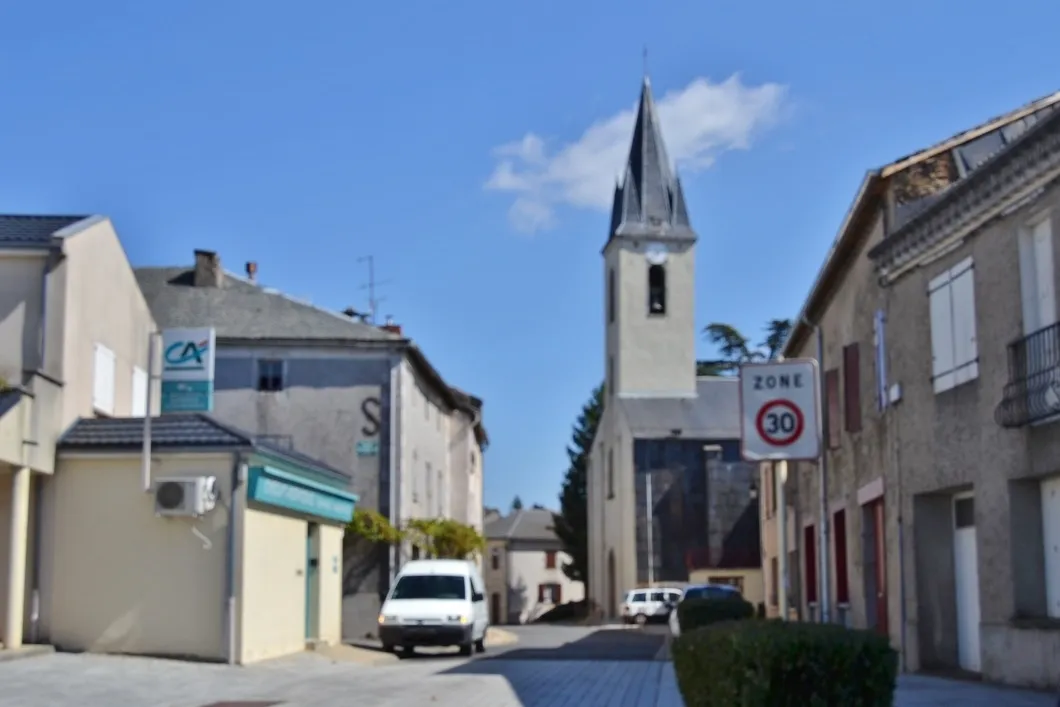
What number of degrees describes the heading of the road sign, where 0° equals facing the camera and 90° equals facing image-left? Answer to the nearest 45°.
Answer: approximately 0°

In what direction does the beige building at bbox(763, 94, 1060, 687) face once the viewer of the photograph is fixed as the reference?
facing the viewer and to the left of the viewer

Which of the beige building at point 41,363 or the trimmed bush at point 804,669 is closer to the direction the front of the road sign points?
the trimmed bush

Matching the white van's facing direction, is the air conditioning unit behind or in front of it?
in front

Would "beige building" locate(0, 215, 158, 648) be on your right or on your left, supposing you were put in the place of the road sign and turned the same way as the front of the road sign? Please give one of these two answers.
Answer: on your right

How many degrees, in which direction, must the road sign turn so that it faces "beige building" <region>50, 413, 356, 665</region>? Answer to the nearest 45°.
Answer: approximately 135° to its right

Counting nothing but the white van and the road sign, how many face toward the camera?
2

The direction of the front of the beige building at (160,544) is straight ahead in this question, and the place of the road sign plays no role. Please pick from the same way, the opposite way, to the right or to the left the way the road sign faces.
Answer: to the right

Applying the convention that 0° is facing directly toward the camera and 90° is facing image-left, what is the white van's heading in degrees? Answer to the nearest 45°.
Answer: approximately 0°

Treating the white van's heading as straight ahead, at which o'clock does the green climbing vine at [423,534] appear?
The green climbing vine is roughly at 6 o'clock from the white van.
